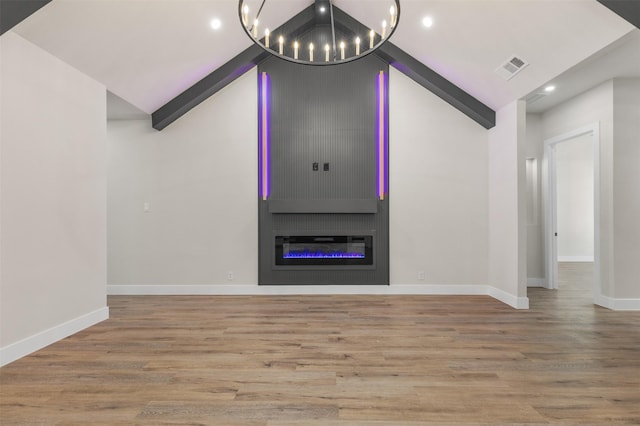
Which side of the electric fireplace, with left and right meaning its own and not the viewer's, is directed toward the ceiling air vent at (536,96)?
left

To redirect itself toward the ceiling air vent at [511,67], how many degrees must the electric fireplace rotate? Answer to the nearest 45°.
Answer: approximately 45° to its left

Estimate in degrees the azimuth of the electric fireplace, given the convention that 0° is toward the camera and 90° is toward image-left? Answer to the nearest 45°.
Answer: approximately 0°
